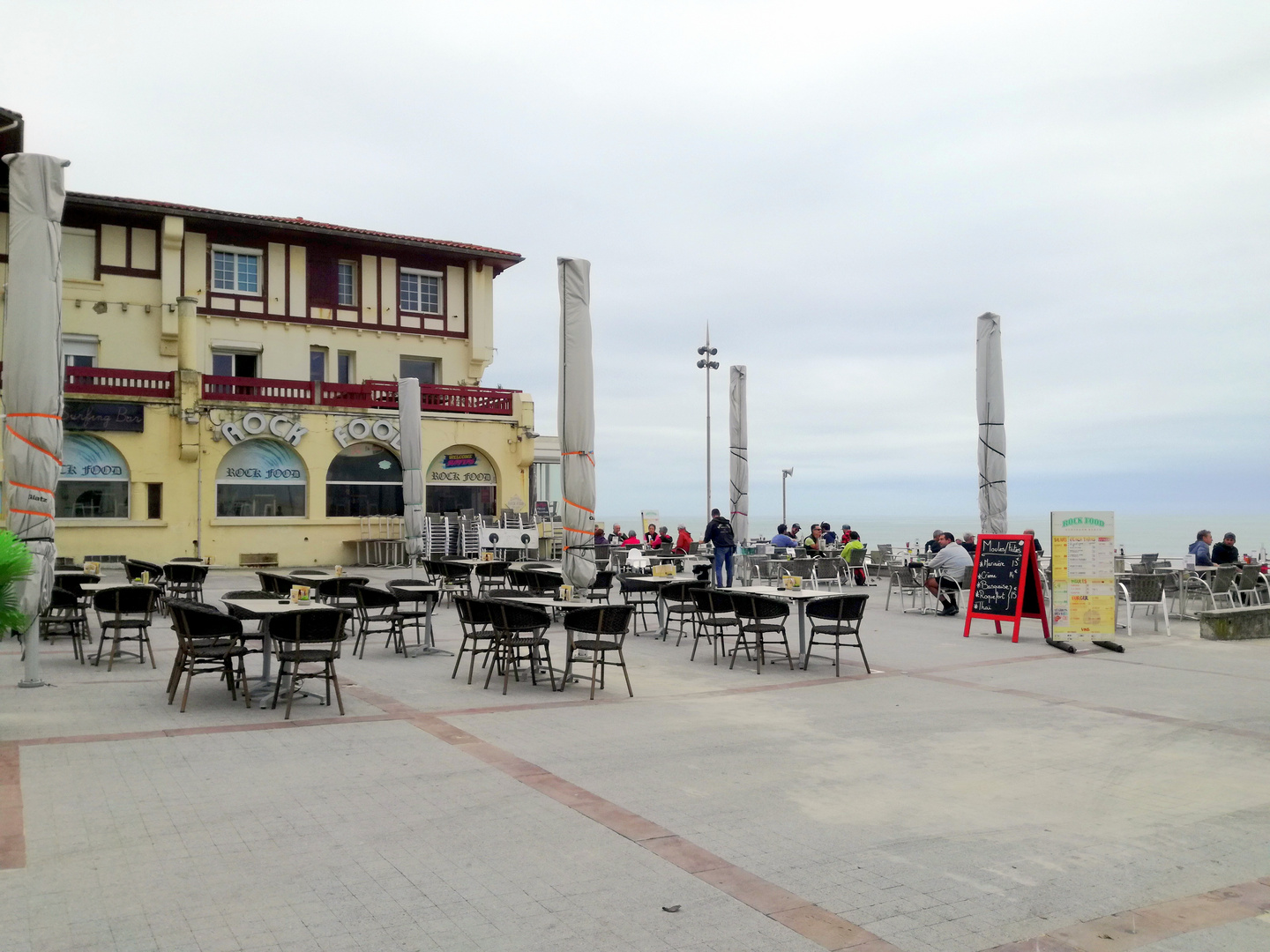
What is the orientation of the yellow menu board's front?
toward the camera

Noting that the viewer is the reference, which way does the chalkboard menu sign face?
facing the viewer and to the left of the viewer

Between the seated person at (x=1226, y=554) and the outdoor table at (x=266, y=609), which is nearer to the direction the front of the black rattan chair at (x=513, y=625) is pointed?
the seated person

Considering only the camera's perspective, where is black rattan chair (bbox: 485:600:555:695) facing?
facing away from the viewer and to the right of the viewer

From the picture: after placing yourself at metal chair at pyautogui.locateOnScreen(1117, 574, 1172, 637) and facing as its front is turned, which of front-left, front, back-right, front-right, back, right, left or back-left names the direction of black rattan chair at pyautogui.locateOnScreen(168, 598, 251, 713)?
left

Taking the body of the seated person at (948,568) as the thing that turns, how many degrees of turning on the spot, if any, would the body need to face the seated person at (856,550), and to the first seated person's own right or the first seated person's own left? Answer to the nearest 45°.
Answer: approximately 90° to the first seated person's own right

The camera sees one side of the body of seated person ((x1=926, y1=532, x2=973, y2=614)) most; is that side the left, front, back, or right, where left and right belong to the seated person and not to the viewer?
left
